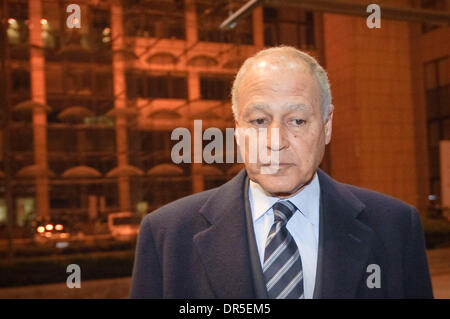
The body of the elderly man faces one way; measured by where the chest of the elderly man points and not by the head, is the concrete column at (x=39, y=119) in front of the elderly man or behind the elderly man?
behind

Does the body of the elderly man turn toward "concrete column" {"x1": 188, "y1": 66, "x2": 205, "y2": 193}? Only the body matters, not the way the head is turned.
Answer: no

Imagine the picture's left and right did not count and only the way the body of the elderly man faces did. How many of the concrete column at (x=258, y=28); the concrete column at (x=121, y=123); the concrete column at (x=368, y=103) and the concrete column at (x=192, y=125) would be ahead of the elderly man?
0

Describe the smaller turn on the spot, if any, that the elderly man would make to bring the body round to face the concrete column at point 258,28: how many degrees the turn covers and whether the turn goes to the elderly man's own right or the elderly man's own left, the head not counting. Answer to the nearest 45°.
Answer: approximately 180°

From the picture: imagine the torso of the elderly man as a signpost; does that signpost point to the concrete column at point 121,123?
no

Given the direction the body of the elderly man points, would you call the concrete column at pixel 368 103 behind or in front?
behind

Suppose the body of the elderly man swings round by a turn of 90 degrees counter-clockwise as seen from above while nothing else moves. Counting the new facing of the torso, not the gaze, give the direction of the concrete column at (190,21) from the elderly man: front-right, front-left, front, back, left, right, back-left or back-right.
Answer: left

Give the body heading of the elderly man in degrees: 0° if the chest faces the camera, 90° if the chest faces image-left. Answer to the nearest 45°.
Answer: approximately 0°
